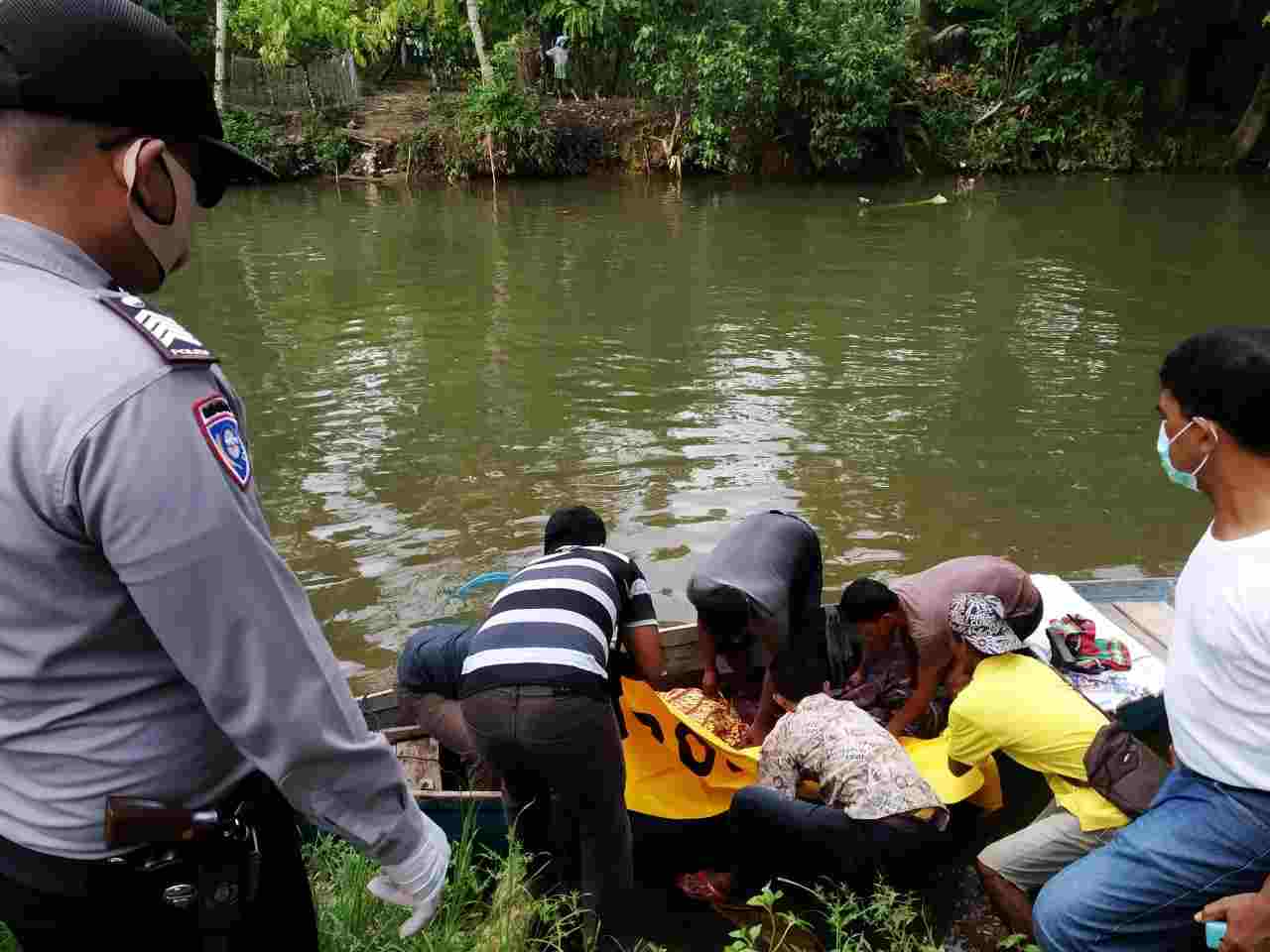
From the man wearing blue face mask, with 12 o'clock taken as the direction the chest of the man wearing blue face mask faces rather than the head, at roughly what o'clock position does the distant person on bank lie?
The distant person on bank is roughly at 2 o'clock from the man wearing blue face mask.

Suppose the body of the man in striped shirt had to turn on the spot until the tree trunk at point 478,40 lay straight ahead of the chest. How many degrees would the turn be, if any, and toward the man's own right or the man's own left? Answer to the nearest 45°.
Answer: approximately 45° to the man's own left

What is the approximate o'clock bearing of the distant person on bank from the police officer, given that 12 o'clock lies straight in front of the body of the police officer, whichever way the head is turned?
The distant person on bank is roughly at 11 o'clock from the police officer.

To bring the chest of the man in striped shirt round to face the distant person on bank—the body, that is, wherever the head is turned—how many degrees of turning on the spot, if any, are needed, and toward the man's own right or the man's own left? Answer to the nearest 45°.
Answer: approximately 45° to the man's own left

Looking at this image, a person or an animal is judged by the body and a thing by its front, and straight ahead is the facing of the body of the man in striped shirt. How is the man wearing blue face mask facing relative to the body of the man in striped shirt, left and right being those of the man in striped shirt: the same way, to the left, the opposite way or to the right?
to the left

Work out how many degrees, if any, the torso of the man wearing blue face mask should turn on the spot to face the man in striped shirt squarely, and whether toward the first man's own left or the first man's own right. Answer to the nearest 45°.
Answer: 0° — they already face them

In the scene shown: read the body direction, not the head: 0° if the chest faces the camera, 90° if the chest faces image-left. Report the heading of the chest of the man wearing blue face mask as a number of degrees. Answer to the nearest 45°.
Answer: approximately 90°

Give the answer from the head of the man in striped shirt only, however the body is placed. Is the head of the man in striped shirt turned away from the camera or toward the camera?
away from the camera

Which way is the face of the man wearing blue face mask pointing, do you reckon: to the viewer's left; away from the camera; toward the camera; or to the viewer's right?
to the viewer's left

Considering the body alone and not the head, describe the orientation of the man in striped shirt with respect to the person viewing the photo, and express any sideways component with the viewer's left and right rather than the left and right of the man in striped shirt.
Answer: facing away from the viewer and to the right of the viewer

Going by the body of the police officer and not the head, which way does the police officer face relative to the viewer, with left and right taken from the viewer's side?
facing away from the viewer and to the right of the viewer

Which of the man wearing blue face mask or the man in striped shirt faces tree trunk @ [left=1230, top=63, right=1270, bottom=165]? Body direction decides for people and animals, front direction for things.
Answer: the man in striped shirt

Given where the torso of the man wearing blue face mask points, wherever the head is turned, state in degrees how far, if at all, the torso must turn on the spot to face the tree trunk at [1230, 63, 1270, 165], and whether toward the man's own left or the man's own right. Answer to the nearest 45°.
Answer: approximately 90° to the man's own right

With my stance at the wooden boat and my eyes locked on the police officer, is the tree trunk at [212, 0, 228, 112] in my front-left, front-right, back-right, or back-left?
back-right
